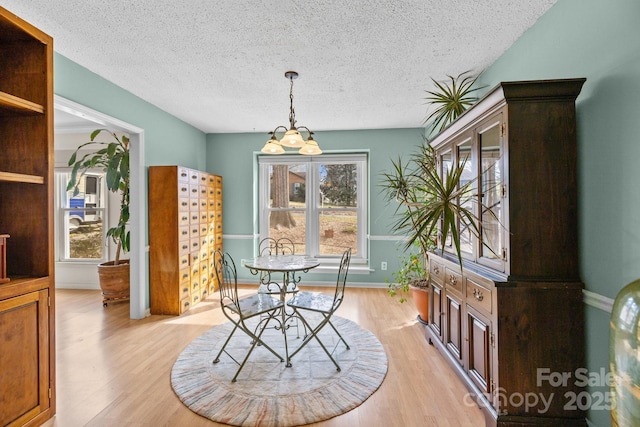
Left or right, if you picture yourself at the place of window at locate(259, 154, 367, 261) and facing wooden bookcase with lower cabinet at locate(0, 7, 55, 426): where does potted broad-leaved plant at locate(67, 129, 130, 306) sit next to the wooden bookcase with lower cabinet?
right

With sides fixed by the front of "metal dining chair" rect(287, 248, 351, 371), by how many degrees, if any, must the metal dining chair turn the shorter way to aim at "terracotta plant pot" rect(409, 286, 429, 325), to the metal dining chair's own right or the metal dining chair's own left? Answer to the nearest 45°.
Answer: approximately 135° to the metal dining chair's own right

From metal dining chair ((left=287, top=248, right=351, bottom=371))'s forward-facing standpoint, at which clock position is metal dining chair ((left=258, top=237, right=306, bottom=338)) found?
metal dining chair ((left=258, top=237, right=306, bottom=338)) is roughly at 2 o'clock from metal dining chair ((left=287, top=248, right=351, bottom=371)).

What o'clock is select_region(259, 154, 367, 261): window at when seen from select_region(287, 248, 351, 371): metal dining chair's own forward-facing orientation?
The window is roughly at 3 o'clock from the metal dining chair.

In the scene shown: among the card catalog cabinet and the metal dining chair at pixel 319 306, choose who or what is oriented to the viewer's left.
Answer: the metal dining chair

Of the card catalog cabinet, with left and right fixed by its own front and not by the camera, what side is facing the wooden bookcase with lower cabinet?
right

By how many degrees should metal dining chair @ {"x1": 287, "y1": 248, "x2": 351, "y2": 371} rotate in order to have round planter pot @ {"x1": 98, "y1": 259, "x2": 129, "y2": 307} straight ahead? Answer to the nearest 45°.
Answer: approximately 45° to its right

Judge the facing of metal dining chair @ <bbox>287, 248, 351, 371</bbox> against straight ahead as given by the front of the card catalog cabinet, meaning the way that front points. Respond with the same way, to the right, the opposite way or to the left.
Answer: the opposite way

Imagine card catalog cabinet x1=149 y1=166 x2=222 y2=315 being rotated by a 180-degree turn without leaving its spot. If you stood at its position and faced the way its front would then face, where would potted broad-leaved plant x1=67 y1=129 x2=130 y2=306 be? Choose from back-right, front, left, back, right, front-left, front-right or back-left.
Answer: front

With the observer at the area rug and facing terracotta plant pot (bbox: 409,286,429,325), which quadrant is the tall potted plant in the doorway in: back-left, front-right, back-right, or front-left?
back-left

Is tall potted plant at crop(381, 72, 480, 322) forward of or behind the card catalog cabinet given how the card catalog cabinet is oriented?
forward

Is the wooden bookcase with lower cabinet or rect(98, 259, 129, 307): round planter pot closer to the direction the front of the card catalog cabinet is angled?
the wooden bookcase with lower cabinet

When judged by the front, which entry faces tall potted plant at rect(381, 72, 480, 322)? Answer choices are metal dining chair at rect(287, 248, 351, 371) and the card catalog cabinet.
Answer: the card catalog cabinet

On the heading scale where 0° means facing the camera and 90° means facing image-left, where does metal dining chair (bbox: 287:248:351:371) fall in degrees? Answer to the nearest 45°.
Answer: approximately 90°

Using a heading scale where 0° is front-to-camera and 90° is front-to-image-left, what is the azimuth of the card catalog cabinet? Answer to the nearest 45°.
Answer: approximately 315°

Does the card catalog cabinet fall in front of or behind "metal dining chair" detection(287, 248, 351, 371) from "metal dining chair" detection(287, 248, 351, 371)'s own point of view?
in front

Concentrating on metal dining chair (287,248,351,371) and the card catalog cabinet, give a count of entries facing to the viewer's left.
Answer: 1
